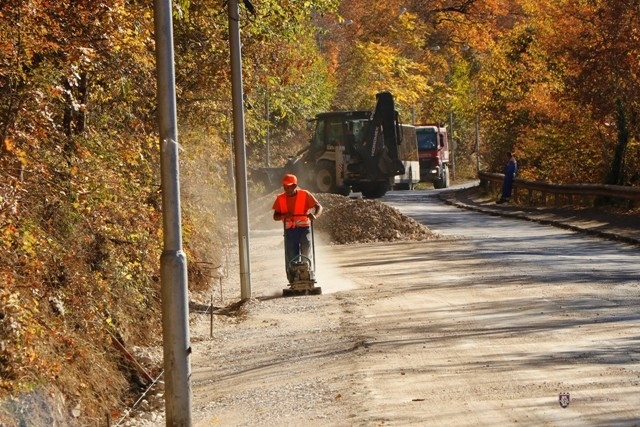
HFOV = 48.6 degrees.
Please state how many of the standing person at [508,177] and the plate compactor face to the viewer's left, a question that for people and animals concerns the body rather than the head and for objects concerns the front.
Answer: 1

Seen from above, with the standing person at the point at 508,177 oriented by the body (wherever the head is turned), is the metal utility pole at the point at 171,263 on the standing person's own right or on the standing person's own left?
on the standing person's own left

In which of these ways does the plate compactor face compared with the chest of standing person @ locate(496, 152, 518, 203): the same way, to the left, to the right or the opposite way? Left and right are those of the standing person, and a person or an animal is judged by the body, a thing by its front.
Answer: to the left

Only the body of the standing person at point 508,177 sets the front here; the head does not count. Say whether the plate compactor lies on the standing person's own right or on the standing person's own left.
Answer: on the standing person's own left

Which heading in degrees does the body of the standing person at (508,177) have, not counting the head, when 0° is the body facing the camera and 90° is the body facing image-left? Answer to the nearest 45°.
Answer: approximately 90°

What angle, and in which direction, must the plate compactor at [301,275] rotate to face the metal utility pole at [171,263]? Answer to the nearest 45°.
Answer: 0° — it already faces it

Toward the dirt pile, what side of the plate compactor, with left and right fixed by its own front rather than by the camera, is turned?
back

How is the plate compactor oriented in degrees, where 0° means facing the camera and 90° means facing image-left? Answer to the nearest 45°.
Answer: approximately 0°
